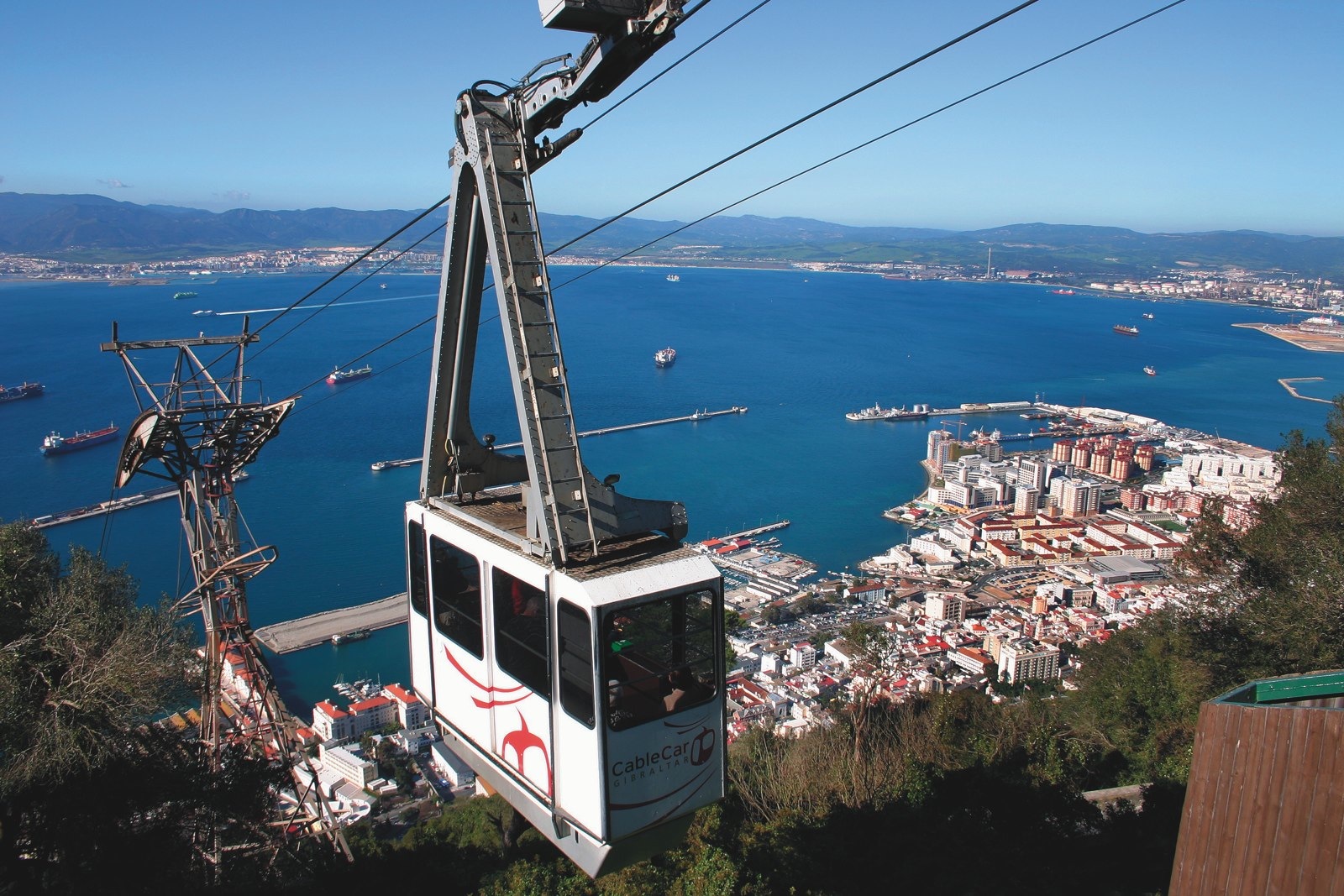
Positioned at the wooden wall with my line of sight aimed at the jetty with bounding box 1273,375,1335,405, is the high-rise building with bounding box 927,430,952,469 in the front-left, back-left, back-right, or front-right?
front-left

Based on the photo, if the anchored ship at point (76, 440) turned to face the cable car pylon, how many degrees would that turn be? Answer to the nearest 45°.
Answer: approximately 135° to its right

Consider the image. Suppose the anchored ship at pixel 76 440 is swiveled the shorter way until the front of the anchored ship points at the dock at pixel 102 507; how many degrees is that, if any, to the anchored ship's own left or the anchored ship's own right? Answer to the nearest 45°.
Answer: approximately 135° to the anchored ship's own right

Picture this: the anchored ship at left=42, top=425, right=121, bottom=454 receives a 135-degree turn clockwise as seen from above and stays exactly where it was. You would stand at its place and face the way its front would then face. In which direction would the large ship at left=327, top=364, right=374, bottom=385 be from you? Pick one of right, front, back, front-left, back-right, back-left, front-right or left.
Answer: back-left

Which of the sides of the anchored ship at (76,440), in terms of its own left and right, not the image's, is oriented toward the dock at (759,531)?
right

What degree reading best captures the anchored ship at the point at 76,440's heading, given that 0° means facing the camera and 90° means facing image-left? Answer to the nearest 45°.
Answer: approximately 225°

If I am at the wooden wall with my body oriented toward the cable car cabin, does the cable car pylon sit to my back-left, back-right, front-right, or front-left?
front-right

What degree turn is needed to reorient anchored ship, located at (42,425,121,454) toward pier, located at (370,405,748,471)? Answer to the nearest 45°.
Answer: approximately 45° to its right

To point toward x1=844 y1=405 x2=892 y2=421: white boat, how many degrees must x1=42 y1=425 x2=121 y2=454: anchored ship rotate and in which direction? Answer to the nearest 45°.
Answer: approximately 45° to its right

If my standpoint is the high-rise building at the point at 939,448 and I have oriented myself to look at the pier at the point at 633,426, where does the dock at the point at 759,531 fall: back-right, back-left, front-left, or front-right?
front-left

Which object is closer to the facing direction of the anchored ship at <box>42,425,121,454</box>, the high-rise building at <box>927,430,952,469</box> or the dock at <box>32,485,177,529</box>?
the high-rise building
